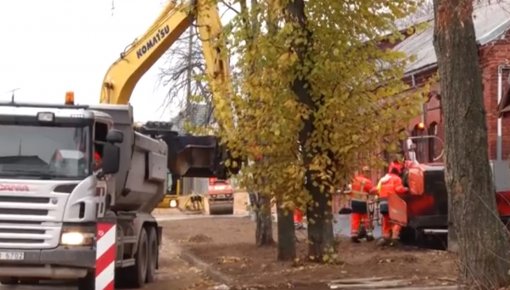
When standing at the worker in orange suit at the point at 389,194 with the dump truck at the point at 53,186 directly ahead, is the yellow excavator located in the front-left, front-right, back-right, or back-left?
front-right

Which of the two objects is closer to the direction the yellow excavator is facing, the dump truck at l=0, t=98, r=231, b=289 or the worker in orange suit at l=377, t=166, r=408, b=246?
the worker in orange suit

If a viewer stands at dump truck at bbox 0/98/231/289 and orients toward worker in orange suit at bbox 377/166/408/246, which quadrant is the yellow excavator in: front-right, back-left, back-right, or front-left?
front-left

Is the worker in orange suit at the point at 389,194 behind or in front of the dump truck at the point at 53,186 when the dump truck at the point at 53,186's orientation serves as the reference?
behind

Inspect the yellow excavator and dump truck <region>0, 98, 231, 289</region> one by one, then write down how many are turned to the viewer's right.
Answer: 1

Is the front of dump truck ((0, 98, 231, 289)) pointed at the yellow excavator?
no

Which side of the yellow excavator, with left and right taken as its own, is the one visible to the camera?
right

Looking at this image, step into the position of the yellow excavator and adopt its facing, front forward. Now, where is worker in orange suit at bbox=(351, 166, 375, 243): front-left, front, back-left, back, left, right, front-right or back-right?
front

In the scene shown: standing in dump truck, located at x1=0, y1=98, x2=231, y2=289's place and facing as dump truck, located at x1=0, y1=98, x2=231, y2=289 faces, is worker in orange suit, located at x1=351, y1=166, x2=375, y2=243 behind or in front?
behind

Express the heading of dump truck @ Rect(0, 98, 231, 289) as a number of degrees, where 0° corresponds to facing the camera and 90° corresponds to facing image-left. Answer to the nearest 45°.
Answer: approximately 45°

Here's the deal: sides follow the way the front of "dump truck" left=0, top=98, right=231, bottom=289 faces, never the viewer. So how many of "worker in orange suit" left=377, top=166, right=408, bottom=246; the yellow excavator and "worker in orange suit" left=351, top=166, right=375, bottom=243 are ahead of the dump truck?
0
